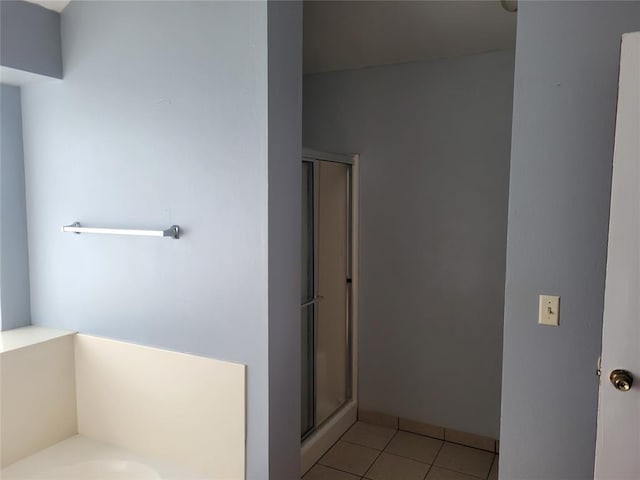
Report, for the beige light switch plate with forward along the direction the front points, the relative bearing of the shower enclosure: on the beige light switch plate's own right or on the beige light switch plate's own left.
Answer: on the beige light switch plate's own right

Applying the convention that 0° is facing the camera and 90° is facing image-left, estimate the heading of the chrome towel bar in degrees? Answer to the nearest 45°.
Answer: approximately 45°

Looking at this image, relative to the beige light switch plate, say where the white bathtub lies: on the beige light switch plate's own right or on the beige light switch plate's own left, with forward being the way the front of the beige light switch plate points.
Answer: on the beige light switch plate's own right

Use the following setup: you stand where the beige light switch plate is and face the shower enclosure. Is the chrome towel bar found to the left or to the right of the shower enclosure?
left

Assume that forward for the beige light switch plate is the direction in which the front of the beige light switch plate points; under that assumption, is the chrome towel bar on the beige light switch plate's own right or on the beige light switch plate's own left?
on the beige light switch plate's own right

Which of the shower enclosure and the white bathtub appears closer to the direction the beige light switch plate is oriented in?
the white bathtub

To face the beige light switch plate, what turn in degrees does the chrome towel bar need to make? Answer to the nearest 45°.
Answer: approximately 90° to its left

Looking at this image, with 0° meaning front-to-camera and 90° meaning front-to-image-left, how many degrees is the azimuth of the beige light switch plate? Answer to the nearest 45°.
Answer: approximately 0°
